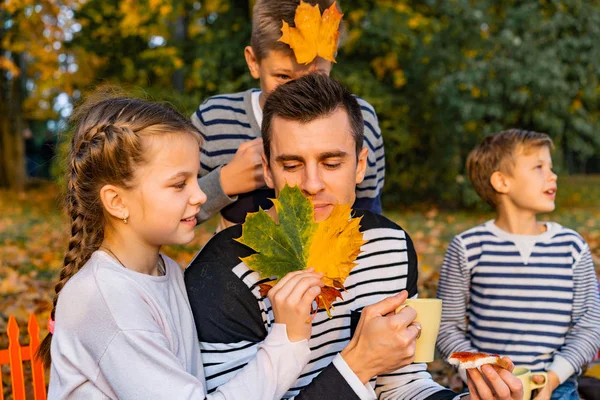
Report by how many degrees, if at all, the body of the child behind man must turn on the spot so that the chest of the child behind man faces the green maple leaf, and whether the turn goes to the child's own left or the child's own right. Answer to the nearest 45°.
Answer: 0° — they already face it

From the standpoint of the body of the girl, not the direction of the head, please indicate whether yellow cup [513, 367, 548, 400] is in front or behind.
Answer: in front

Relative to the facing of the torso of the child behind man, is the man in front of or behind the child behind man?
in front

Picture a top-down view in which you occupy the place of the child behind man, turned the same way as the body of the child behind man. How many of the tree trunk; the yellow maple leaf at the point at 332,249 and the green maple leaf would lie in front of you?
2

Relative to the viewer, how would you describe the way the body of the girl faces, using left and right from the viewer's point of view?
facing to the right of the viewer

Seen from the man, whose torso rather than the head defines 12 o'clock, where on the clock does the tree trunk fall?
The tree trunk is roughly at 5 o'clock from the man.

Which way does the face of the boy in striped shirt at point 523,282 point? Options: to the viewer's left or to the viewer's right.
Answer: to the viewer's right

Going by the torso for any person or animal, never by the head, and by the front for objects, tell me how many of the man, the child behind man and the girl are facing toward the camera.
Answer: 2

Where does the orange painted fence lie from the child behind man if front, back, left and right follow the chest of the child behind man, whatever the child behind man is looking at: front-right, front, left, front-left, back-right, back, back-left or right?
right

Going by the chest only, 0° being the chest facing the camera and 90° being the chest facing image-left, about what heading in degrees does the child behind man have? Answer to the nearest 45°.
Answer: approximately 0°

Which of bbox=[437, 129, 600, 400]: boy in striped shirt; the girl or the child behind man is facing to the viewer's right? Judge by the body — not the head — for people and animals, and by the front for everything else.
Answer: the girl
